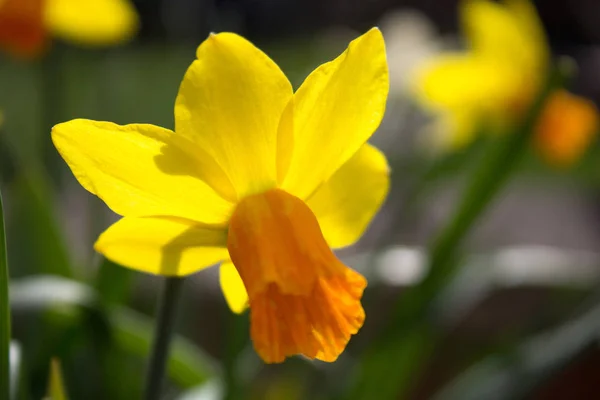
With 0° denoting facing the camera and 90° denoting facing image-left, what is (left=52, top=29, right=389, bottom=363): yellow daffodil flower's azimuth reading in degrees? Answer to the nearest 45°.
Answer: approximately 315°

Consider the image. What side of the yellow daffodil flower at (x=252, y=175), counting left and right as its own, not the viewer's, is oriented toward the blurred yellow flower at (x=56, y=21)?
back
